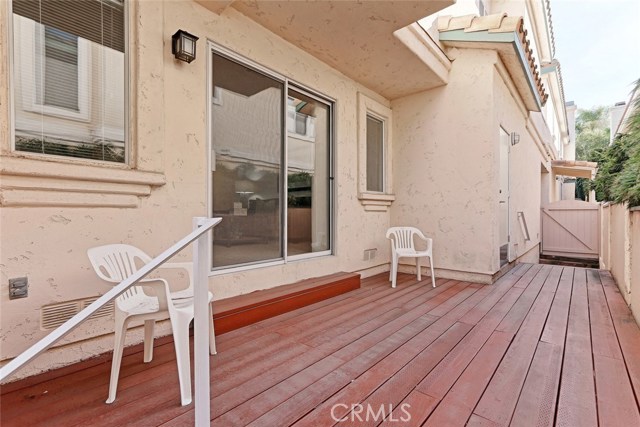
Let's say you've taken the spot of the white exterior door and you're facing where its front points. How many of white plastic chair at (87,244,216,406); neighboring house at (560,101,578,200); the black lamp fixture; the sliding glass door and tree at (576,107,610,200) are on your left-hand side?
2

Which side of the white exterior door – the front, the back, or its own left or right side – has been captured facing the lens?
right

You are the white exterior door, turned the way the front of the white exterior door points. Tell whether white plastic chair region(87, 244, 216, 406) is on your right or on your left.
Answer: on your right

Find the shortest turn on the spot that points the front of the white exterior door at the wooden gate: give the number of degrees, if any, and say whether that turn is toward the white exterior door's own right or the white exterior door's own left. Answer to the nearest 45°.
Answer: approximately 90° to the white exterior door's own left

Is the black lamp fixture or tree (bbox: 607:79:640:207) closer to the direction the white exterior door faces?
the tree

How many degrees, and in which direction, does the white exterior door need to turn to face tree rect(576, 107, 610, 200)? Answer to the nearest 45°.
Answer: approximately 90° to its left

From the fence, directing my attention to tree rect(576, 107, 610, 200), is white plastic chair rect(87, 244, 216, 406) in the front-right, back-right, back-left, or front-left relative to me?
back-left

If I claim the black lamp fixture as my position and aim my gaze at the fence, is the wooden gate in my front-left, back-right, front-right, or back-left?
front-left

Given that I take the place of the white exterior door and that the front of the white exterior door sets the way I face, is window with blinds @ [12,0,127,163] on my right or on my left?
on my right
